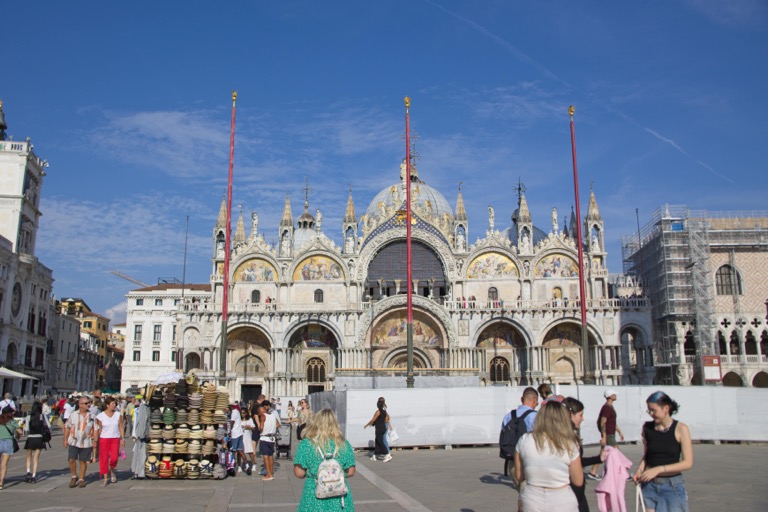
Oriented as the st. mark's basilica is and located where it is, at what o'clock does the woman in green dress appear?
The woman in green dress is roughly at 12 o'clock from the st. mark's basilica.

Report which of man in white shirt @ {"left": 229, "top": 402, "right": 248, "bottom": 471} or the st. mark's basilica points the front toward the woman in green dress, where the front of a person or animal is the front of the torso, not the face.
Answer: the st. mark's basilica

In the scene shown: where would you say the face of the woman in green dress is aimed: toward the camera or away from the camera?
away from the camera

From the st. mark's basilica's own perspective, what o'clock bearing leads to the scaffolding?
The scaffolding is roughly at 9 o'clock from the st. mark's basilica.

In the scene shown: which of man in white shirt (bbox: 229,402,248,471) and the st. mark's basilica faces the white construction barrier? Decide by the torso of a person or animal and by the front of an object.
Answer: the st. mark's basilica

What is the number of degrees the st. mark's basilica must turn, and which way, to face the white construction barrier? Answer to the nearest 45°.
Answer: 0° — it already faces it

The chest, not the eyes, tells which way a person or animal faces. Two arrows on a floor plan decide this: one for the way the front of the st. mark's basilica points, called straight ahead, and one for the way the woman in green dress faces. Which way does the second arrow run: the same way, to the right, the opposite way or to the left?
the opposite way

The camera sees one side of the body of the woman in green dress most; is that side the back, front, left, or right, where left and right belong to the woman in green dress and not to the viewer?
back

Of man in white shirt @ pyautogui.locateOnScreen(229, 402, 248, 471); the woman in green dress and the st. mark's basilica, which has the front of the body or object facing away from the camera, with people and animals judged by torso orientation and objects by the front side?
the woman in green dress
